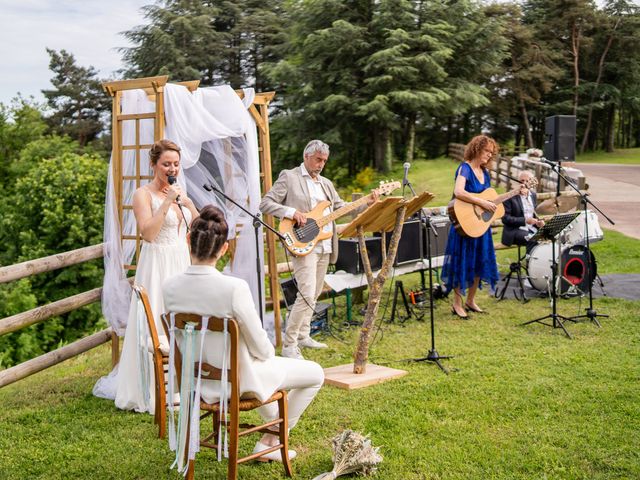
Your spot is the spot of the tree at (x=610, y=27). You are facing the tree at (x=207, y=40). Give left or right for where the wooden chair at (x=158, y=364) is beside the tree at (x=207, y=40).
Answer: left

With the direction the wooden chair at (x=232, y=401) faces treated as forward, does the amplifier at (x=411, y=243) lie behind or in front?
in front

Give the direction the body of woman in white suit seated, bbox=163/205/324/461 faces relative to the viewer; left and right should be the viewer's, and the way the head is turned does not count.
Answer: facing away from the viewer and to the right of the viewer

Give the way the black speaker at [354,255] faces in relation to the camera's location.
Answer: facing the viewer and to the right of the viewer

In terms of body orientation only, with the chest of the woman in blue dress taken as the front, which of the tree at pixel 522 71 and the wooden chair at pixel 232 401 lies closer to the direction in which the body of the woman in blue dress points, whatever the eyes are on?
the wooden chair

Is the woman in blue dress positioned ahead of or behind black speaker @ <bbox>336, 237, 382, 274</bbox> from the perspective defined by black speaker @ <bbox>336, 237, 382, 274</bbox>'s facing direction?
ahead

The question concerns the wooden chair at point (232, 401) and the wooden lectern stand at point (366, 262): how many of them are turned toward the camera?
0

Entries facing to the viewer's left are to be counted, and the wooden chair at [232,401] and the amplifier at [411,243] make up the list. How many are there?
0

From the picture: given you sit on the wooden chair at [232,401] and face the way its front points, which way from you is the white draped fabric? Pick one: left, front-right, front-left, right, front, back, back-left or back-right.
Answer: front-left

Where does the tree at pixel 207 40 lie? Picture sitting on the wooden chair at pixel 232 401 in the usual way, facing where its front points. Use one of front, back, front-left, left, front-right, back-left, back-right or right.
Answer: front-left

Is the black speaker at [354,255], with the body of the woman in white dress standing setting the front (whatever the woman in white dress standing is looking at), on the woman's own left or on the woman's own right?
on the woman's own left

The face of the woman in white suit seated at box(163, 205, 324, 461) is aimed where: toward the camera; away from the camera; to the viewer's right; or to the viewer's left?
away from the camera

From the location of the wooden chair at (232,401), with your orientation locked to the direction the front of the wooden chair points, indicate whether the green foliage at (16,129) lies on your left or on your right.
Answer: on your left
